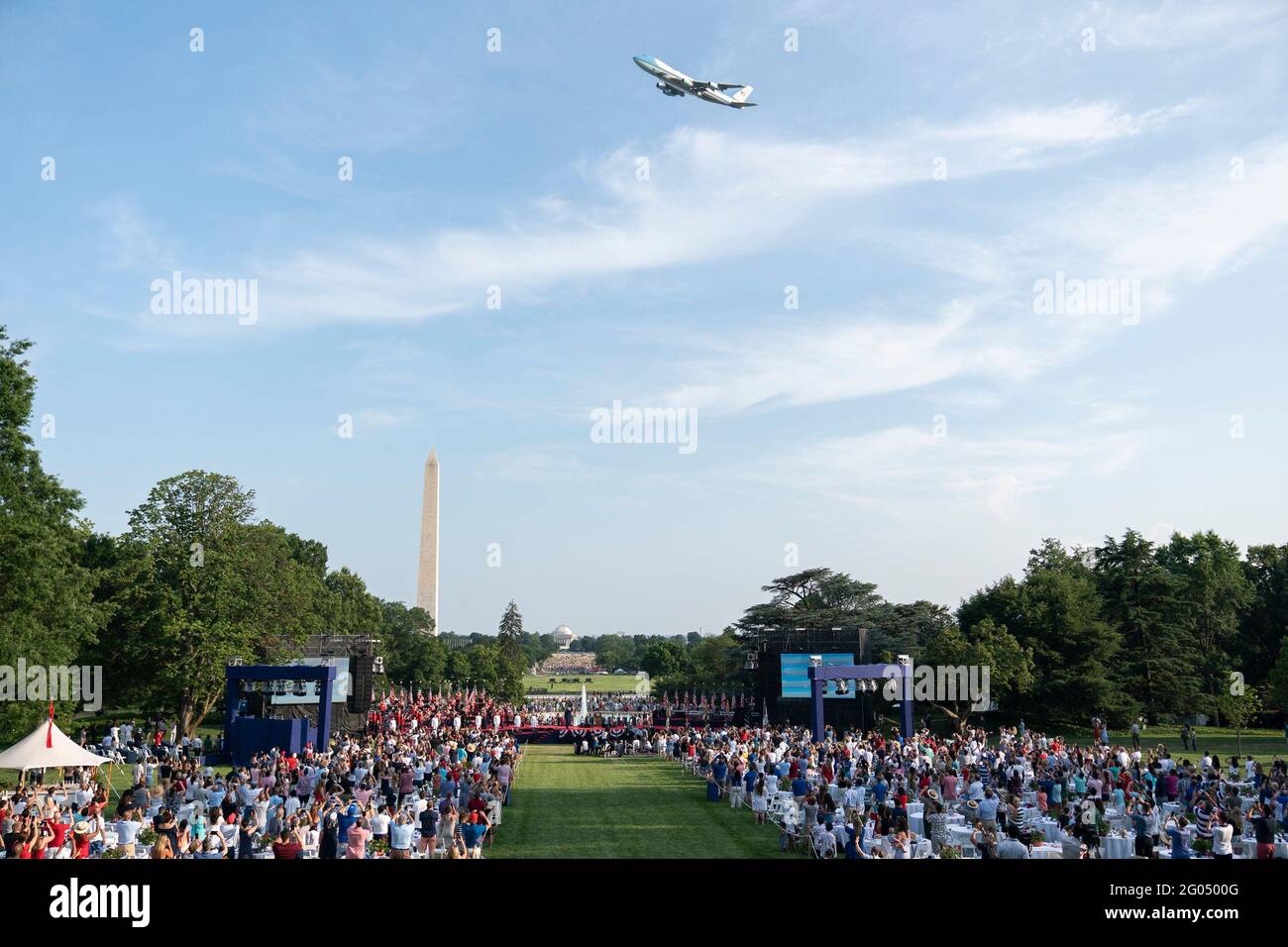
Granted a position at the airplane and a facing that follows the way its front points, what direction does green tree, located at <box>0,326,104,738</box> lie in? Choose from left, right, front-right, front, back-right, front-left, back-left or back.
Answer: front

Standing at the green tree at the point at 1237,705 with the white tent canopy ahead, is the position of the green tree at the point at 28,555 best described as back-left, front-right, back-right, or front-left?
front-right

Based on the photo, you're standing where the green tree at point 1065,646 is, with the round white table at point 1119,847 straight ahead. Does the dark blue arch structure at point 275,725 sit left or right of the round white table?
right

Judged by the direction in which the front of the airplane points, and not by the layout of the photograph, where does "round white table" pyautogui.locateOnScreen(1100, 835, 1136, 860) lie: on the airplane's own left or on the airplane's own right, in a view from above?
on the airplane's own left

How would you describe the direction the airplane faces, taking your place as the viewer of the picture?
facing the viewer and to the left of the viewer

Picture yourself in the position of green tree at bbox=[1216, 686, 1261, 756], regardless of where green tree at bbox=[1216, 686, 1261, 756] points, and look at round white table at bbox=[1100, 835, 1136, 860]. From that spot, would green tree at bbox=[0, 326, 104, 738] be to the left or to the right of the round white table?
right
